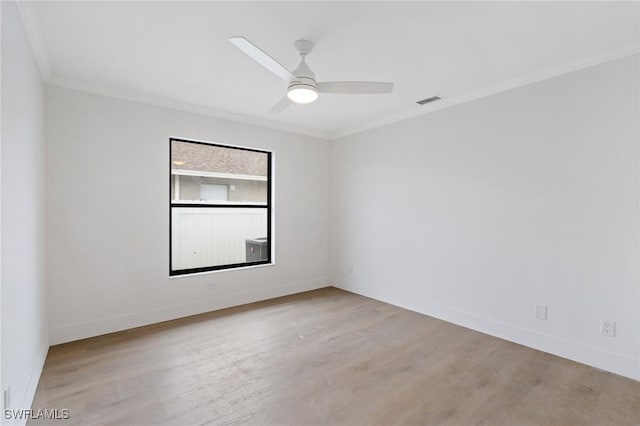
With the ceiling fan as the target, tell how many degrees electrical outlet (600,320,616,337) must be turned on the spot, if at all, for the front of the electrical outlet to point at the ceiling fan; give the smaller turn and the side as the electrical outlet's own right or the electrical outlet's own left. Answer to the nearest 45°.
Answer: approximately 45° to the electrical outlet's own right

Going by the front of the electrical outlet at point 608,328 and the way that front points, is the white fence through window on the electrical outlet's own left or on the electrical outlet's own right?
on the electrical outlet's own right

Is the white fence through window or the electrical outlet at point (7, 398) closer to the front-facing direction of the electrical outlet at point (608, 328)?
the electrical outlet

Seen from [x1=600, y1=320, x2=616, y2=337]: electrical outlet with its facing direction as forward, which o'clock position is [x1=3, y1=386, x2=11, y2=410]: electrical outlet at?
[x1=3, y1=386, x2=11, y2=410]: electrical outlet is roughly at 1 o'clock from [x1=600, y1=320, x2=616, y2=337]: electrical outlet.

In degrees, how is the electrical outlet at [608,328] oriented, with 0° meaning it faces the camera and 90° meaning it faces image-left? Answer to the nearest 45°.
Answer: approximately 0°

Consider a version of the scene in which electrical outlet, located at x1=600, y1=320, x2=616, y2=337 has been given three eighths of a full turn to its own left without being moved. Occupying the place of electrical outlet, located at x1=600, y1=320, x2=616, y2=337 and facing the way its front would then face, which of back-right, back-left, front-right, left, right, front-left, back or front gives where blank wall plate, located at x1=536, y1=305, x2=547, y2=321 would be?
back-left

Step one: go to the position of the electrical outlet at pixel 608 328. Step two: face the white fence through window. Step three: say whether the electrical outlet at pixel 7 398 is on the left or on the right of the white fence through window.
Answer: left
